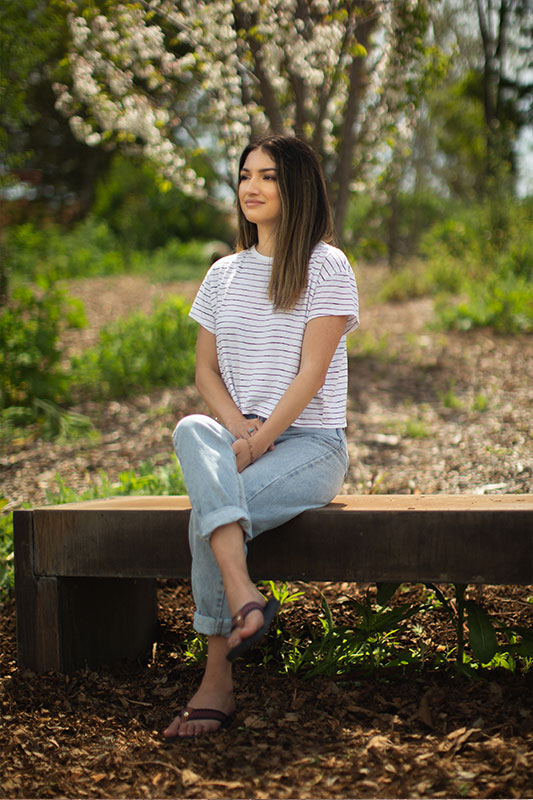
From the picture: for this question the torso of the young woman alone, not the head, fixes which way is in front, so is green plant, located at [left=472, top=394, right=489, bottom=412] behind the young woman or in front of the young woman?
behind

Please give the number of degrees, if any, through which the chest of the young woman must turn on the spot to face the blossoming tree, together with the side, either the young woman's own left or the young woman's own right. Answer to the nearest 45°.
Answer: approximately 135° to the young woman's own right

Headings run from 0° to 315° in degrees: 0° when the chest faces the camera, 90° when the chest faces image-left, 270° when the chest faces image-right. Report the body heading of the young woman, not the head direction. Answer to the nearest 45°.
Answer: approximately 45°
